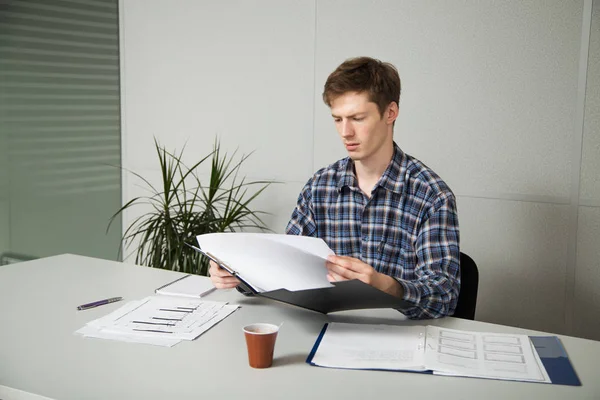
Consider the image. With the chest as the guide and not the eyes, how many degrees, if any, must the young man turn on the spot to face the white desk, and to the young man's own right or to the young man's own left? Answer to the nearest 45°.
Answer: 0° — they already face it

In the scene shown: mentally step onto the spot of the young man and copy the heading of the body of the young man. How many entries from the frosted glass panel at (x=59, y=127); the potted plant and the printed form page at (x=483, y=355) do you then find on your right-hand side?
2

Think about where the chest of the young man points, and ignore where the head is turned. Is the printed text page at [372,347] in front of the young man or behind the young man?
in front

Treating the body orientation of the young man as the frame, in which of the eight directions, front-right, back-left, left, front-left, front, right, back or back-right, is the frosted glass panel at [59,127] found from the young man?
right

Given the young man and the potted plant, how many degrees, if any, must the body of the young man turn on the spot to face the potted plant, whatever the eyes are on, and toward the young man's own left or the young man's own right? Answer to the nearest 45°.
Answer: approximately 90° to the young man's own right

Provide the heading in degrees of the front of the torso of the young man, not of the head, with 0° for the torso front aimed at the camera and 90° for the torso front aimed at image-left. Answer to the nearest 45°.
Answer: approximately 45°

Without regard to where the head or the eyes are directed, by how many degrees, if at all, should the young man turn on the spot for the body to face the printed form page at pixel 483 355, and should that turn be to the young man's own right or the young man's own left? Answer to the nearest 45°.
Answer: approximately 45° to the young man's own left

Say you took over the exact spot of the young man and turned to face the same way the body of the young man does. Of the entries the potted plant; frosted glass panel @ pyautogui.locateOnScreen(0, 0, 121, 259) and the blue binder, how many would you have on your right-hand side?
2

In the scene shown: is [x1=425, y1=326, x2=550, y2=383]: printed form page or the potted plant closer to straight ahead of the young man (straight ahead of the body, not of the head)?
the printed form page
